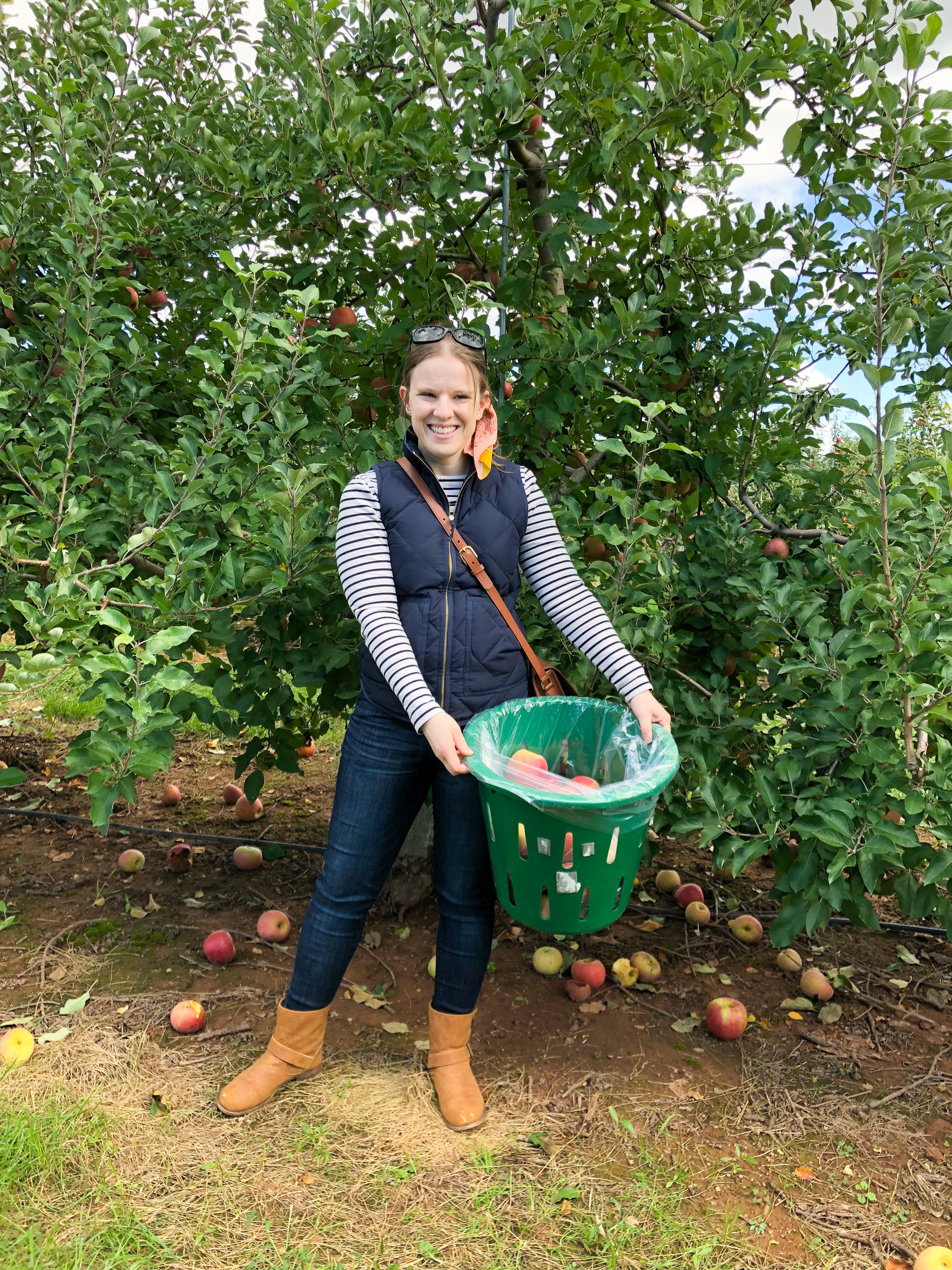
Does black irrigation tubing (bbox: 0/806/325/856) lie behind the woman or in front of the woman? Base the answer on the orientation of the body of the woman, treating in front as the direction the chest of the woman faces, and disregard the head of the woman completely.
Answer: behind

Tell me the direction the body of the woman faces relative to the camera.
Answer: toward the camera

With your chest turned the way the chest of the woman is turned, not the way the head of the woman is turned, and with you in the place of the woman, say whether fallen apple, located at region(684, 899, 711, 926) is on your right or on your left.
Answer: on your left

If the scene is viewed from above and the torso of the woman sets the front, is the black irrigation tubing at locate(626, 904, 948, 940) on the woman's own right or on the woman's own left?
on the woman's own left

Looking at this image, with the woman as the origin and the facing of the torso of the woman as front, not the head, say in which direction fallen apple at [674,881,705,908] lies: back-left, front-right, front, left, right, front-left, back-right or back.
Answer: back-left

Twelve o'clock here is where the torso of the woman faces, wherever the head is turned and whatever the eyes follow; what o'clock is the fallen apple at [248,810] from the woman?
The fallen apple is roughly at 5 o'clock from the woman.

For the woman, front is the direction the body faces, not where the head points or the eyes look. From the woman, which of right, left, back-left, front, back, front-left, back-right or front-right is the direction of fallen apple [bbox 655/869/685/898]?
back-left
